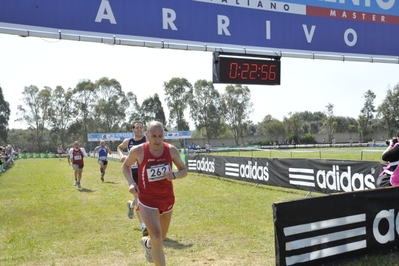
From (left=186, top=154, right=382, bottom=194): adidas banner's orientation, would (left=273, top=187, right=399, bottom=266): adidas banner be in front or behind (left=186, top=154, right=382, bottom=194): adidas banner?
in front

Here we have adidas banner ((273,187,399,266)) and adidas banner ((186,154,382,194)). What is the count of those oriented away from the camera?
0

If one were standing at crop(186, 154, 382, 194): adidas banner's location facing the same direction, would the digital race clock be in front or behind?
in front

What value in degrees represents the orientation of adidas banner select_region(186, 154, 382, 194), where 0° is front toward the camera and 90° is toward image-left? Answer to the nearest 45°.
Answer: approximately 45°
